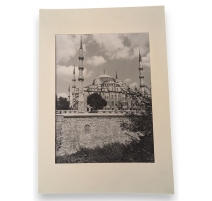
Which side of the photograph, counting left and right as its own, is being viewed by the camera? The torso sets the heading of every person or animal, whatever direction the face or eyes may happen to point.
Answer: front

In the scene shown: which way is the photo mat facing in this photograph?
toward the camera
